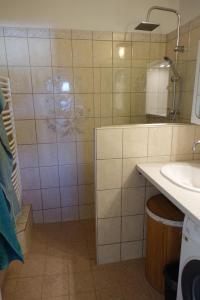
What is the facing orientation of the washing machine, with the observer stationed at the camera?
facing the viewer and to the left of the viewer
